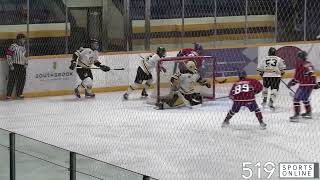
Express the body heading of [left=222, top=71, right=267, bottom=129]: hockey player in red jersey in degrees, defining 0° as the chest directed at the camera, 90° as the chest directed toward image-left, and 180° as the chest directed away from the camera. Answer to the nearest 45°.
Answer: approximately 180°

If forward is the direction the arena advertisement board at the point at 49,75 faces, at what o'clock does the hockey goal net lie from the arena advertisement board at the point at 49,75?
The hockey goal net is roughly at 10 o'clock from the arena advertisement board.

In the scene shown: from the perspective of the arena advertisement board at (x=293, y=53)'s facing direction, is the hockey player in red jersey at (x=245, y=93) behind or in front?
in front

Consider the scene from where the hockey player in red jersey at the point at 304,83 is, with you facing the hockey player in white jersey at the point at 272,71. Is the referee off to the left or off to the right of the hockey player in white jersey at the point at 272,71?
left

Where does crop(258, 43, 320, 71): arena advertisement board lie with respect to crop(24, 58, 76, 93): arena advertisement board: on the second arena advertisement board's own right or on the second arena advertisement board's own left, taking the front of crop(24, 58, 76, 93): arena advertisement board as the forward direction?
on the second arena advertisement board's own left

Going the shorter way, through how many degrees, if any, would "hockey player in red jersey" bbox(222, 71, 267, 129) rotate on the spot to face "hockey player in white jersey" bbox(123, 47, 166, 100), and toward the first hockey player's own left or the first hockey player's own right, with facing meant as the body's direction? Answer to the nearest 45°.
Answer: approximately 45° to the first hockey player's own left

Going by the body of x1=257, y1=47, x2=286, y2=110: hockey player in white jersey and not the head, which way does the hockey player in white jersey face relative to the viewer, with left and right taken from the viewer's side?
facing away from the viewer

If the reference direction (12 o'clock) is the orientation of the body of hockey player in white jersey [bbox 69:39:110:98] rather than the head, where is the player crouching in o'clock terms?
The player crouching is roughly at 12 o'clock from the hockey player in white jersey.
